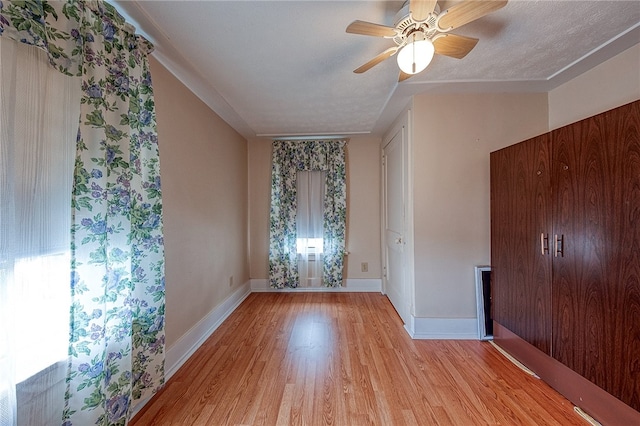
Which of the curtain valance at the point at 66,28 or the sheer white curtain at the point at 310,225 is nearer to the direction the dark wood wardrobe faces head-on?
the curtain valance

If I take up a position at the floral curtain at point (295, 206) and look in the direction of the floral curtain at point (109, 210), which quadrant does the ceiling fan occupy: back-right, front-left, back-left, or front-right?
front-left

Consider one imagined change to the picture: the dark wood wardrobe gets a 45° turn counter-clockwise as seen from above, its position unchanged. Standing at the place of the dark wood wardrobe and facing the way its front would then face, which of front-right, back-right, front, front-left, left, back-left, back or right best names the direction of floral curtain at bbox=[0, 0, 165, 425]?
front-right

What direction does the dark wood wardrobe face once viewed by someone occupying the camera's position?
facing the viewer and to the left of the viewer

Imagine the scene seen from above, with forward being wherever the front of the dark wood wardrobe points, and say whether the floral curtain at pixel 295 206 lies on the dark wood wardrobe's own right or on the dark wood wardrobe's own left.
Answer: on the dark wood wardrobe's own right

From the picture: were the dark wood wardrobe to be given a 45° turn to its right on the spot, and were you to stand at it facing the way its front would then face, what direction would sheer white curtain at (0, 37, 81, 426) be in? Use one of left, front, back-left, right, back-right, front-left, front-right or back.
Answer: front-left

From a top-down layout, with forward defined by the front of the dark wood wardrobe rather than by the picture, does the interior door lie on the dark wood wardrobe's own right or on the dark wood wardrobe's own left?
on the dark wood wardrobe's own right

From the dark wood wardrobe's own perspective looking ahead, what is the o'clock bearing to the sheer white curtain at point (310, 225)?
The sheer white curtain is roughly at 2 o'clock from the dark wood wardrobe.

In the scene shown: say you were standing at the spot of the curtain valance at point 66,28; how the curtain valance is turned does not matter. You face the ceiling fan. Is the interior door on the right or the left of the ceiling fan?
left
